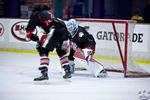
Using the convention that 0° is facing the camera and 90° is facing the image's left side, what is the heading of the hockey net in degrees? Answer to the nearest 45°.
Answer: approximately 45°

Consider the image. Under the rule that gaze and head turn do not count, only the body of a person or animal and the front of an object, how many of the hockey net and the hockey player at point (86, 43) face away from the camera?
0

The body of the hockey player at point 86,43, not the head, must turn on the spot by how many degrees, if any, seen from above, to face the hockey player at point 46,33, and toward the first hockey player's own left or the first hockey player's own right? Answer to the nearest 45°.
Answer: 0° — they already face them

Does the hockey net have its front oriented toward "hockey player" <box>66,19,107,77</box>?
yes

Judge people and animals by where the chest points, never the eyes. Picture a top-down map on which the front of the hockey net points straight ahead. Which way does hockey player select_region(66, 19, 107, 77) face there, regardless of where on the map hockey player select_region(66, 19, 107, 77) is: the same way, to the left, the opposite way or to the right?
the same way

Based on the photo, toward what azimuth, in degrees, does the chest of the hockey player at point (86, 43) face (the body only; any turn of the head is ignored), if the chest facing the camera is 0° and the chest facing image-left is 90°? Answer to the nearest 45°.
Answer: approximately 45°

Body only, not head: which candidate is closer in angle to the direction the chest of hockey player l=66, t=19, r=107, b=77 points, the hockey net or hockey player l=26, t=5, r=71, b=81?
the hockey player

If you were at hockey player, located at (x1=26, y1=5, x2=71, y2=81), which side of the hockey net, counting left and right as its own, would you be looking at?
front

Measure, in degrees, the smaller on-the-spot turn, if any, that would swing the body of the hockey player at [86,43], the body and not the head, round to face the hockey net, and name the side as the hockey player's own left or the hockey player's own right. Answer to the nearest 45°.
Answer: approximately 180°
